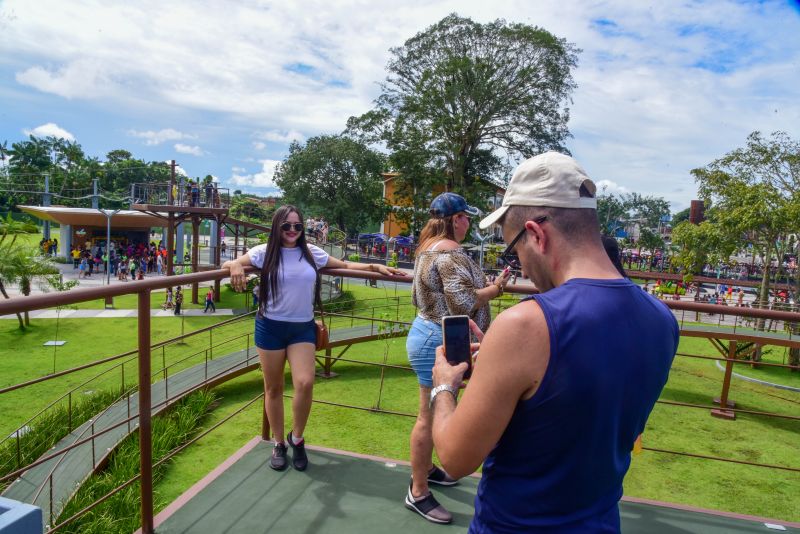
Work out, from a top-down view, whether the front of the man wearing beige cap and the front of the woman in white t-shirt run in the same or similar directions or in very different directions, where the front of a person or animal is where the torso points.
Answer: very different directions

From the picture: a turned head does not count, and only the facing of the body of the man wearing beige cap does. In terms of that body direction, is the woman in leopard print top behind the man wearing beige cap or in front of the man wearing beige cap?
in front

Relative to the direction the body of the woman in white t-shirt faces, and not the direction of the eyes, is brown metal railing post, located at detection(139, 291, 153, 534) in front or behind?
in front

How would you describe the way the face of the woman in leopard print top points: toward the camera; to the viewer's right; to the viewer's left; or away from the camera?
to the viewer's right

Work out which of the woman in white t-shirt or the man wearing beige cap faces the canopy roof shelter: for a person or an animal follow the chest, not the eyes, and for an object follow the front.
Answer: the man wearing beige cap

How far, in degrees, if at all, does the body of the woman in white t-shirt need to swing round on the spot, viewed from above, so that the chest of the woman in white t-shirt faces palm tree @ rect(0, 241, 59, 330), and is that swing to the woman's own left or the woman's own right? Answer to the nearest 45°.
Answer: approximately 135° to the woman's own right

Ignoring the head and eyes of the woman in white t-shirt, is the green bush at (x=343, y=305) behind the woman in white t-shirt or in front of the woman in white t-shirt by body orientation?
behind

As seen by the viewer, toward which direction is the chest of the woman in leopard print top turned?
to the viewer's right

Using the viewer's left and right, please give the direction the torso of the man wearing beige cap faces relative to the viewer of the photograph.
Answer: facing away from the viewer and to the left of the viewer
